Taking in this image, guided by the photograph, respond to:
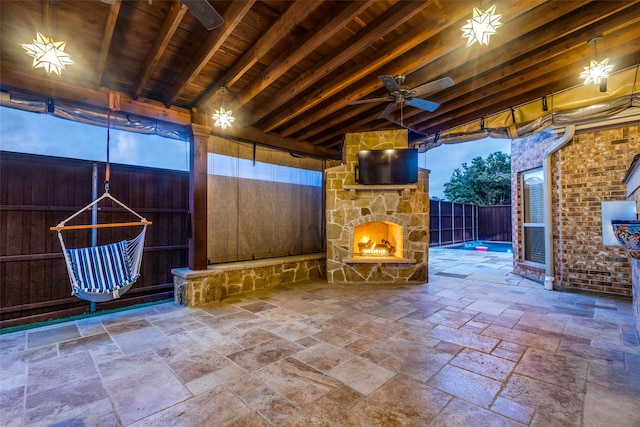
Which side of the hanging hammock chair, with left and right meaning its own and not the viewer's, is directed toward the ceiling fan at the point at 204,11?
front

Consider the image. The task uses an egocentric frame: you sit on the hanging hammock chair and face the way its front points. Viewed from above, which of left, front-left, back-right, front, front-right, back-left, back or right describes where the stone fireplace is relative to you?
left

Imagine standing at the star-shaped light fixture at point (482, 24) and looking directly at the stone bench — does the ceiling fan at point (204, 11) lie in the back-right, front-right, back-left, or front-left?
front-left

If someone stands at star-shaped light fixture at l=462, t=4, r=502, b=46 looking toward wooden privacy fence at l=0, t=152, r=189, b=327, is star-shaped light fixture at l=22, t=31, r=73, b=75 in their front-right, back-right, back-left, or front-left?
front-left

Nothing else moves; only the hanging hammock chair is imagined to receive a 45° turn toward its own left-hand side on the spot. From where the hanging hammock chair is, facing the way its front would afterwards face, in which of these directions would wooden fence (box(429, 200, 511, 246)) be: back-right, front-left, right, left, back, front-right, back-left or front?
front-left

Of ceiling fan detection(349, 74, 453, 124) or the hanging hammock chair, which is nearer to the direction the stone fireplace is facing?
the ceiling fan

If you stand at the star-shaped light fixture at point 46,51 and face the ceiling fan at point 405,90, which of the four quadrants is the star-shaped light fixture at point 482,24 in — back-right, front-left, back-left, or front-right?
front-right

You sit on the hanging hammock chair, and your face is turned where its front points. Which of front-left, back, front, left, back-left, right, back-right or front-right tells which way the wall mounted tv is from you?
left

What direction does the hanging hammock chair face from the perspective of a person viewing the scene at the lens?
facing the viewer

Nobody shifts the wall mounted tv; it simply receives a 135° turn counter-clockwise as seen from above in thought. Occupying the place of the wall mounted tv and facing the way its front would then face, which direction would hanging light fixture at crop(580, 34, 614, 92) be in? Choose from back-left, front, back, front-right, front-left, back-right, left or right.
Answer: right

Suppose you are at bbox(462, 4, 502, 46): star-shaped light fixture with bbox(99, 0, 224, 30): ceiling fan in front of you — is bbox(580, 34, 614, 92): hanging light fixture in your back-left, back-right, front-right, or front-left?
back-right

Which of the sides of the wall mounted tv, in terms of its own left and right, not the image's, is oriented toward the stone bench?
right

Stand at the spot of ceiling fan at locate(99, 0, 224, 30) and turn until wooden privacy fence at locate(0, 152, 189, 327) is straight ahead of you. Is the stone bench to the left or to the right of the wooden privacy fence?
right

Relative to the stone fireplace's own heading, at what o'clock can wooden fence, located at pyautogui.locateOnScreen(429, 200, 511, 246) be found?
The wooden fence is roughly at 7 o'clock from the stone fireplace.

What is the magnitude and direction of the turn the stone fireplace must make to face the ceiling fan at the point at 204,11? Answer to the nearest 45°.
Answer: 0° — it already faces it

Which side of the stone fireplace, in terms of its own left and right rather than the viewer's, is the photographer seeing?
front

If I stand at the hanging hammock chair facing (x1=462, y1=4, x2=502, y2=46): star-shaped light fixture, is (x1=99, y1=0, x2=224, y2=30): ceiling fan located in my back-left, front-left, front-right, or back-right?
front-right

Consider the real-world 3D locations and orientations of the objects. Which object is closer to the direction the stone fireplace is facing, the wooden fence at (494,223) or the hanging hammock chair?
the hanging hammock chair
